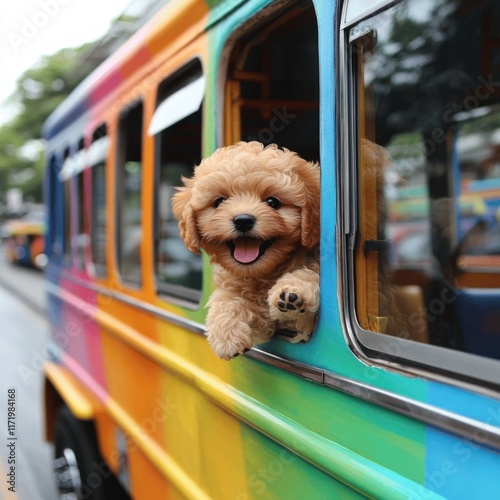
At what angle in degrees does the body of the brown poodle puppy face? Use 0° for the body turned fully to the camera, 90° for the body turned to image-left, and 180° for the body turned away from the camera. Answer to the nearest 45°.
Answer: approximately 0°

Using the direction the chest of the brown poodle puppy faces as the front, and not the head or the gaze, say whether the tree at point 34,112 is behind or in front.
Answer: behind

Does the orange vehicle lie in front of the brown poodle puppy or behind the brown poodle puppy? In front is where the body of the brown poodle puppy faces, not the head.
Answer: behind
